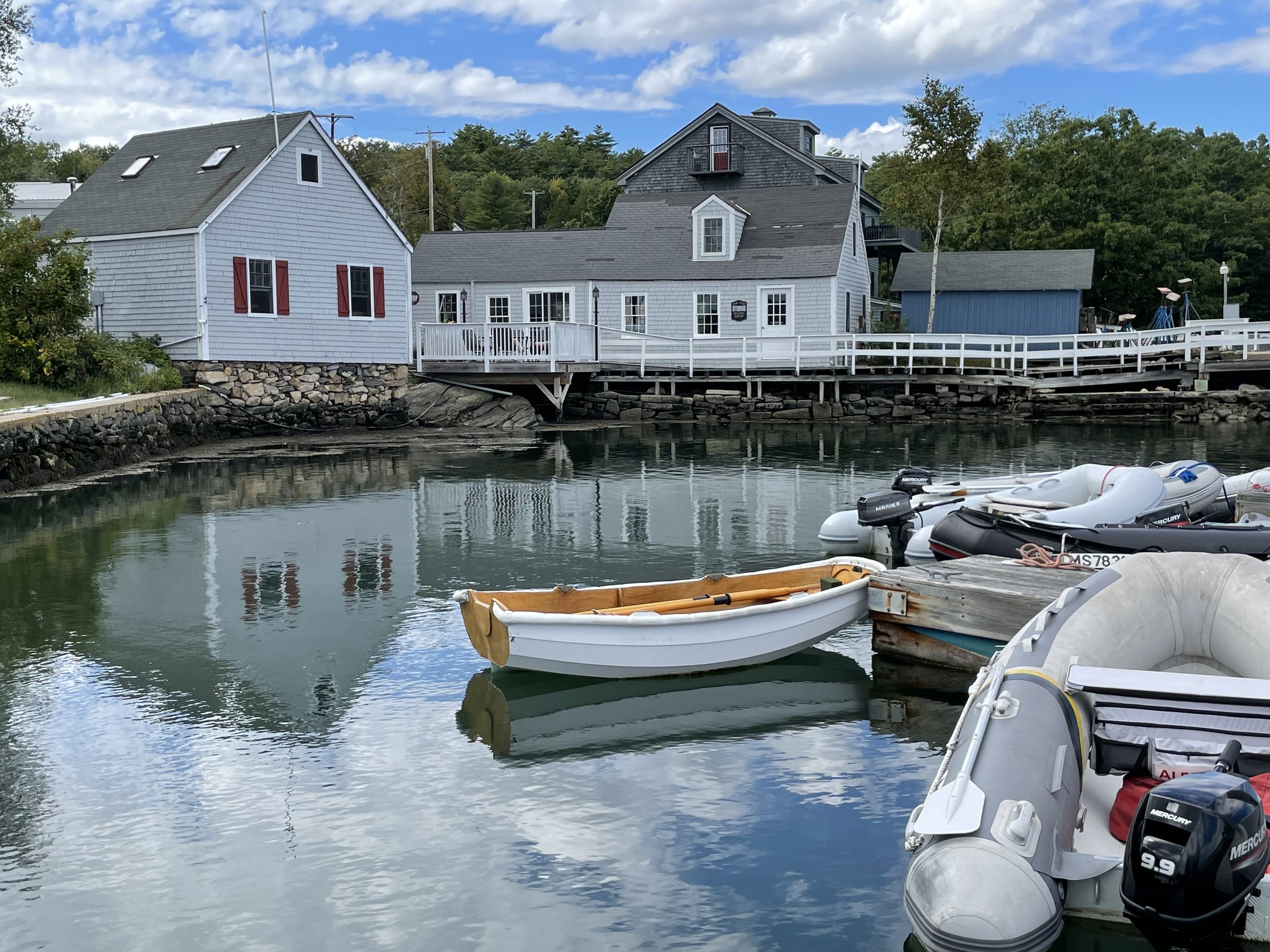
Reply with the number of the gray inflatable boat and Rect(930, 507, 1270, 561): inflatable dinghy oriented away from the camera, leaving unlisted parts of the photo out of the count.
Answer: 1

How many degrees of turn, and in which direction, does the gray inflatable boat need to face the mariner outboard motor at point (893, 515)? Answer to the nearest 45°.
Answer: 0° — it already faces it

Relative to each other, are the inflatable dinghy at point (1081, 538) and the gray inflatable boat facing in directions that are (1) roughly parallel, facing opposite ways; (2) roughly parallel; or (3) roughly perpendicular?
roughly perpendicular

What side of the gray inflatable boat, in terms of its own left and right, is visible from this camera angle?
back

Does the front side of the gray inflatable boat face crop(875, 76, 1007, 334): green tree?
yes

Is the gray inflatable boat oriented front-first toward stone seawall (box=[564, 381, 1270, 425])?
yes

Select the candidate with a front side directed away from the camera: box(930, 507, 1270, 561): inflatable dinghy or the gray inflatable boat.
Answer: the gray inflatable boat

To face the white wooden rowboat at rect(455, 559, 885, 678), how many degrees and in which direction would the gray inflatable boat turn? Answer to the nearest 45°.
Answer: approximately 45° to its left

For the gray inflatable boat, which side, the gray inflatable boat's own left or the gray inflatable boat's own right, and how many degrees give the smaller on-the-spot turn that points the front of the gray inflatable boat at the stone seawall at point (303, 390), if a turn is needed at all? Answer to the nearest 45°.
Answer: approximately 45° to the gray inflatable boat's own left
